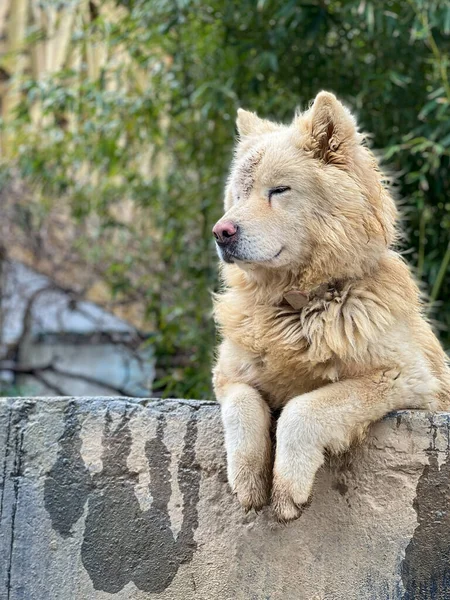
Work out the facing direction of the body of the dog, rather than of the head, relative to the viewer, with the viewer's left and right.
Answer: facing the viewer and to the left of the viewer
